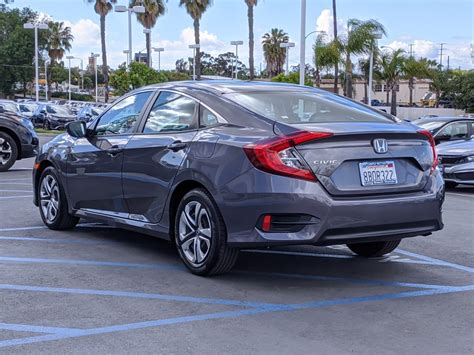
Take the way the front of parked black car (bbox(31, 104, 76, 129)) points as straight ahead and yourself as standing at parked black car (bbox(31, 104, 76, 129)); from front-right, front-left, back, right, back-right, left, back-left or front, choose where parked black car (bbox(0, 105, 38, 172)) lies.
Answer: front-right

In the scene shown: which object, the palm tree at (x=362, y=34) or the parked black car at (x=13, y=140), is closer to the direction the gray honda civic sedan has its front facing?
the parked black car

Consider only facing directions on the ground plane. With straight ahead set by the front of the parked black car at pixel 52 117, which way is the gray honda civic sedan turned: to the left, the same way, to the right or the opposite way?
the opposite way

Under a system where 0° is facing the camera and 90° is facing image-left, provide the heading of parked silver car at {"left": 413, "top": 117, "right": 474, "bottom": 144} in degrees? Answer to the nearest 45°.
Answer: approximately 45°

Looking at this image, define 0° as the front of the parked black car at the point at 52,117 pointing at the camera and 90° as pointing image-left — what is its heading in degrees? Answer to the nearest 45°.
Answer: approximately 315°

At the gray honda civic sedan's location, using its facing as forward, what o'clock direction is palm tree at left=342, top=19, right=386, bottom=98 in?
The palm tree is roughly at 2 o'clock from the gray honda civic sedan.

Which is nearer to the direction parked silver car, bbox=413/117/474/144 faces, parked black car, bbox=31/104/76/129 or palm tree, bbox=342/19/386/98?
the parked black car

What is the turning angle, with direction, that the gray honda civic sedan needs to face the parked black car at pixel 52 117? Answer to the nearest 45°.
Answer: approximately 45° to its right

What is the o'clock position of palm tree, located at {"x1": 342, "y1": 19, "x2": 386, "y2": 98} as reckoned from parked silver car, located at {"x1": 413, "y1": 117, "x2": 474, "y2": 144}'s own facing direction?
The palm tree is roughly at 4 o'clock from the parked silver car.

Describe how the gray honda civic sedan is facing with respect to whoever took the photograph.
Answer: facing away from the viewer and to the left of the viewer

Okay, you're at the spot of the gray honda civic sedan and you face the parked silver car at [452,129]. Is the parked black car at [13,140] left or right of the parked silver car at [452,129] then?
left

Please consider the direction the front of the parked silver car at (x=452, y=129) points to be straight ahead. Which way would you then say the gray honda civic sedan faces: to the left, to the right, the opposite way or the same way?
to the right

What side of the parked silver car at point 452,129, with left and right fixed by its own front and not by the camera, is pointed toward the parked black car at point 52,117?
right
